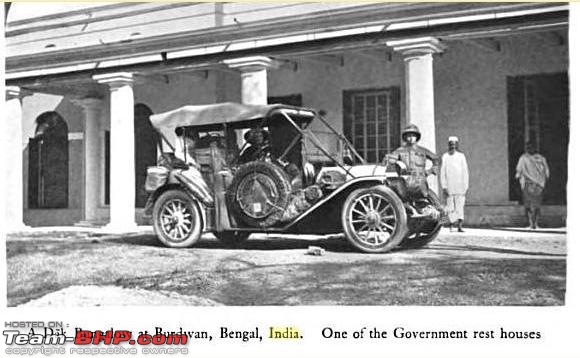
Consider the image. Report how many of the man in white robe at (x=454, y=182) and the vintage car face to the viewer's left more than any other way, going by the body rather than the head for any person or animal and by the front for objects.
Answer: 0

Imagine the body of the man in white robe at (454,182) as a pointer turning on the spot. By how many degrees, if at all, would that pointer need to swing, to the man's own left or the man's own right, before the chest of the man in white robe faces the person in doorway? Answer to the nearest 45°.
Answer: approximately 90° to the man's own left

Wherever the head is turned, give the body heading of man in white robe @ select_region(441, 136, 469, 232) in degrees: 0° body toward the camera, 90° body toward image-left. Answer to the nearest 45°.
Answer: approximately 0°

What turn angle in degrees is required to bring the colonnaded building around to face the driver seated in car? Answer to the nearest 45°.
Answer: approximately 45° to its left

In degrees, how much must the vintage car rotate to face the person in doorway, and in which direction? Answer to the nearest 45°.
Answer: approximately 45° to its left

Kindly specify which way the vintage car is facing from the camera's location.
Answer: facing the viewer and to the right of the viewer

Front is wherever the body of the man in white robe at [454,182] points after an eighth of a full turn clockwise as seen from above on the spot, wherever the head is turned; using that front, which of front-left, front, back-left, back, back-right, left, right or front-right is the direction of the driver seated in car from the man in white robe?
front

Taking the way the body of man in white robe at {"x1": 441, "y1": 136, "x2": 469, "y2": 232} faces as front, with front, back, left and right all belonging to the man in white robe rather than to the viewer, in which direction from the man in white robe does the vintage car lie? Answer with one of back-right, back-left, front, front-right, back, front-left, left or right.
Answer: front-right

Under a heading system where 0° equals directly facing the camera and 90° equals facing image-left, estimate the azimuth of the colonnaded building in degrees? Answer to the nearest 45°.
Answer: approximately 45°
